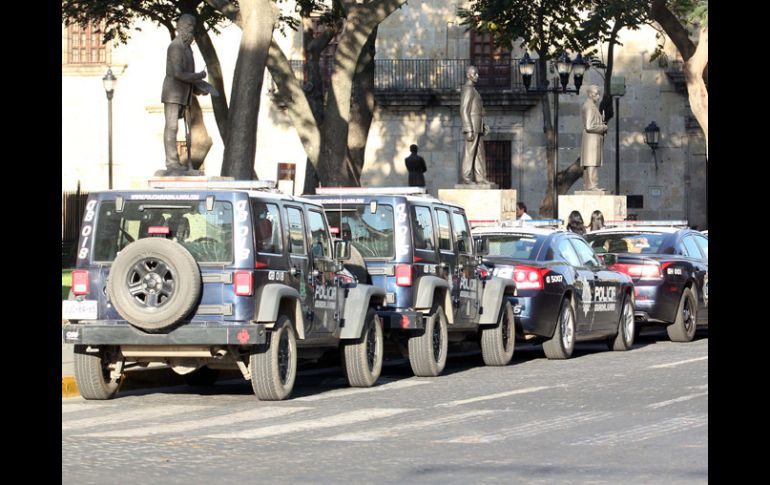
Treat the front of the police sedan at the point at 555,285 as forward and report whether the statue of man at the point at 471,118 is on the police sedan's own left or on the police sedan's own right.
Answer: on the police sedan's own left

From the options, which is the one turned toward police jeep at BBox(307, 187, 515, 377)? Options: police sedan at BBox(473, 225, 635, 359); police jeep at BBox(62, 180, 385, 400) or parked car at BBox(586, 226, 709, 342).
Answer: police jeep at BBox(62, 180, 385, 400)

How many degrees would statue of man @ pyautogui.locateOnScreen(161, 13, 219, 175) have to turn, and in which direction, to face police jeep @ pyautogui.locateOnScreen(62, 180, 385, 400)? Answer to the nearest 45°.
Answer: approximately 90° to its right

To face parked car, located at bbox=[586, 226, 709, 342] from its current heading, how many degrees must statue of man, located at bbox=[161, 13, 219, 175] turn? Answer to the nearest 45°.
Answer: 0° — it already faces it

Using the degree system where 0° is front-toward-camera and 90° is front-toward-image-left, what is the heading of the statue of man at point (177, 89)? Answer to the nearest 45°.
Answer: approximately 270°

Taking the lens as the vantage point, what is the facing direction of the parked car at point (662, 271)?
facing away from the viewer and to the right of the viewer

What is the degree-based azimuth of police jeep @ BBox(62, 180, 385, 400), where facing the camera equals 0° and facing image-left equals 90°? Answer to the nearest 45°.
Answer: approximately 225°

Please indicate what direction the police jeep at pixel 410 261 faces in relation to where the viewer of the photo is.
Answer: facing away from the viewer and to the right of the viewer

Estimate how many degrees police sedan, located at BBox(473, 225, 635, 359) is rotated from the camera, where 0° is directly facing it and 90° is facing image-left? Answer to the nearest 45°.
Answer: approximately 225°

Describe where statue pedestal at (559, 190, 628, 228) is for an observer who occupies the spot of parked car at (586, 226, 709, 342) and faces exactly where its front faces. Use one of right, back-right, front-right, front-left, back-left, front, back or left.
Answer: front-left

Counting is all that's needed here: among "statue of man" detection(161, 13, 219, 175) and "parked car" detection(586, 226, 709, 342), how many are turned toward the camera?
0

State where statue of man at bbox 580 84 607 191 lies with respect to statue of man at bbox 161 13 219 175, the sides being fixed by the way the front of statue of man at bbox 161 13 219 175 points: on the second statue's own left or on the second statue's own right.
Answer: on the second statue's own left
